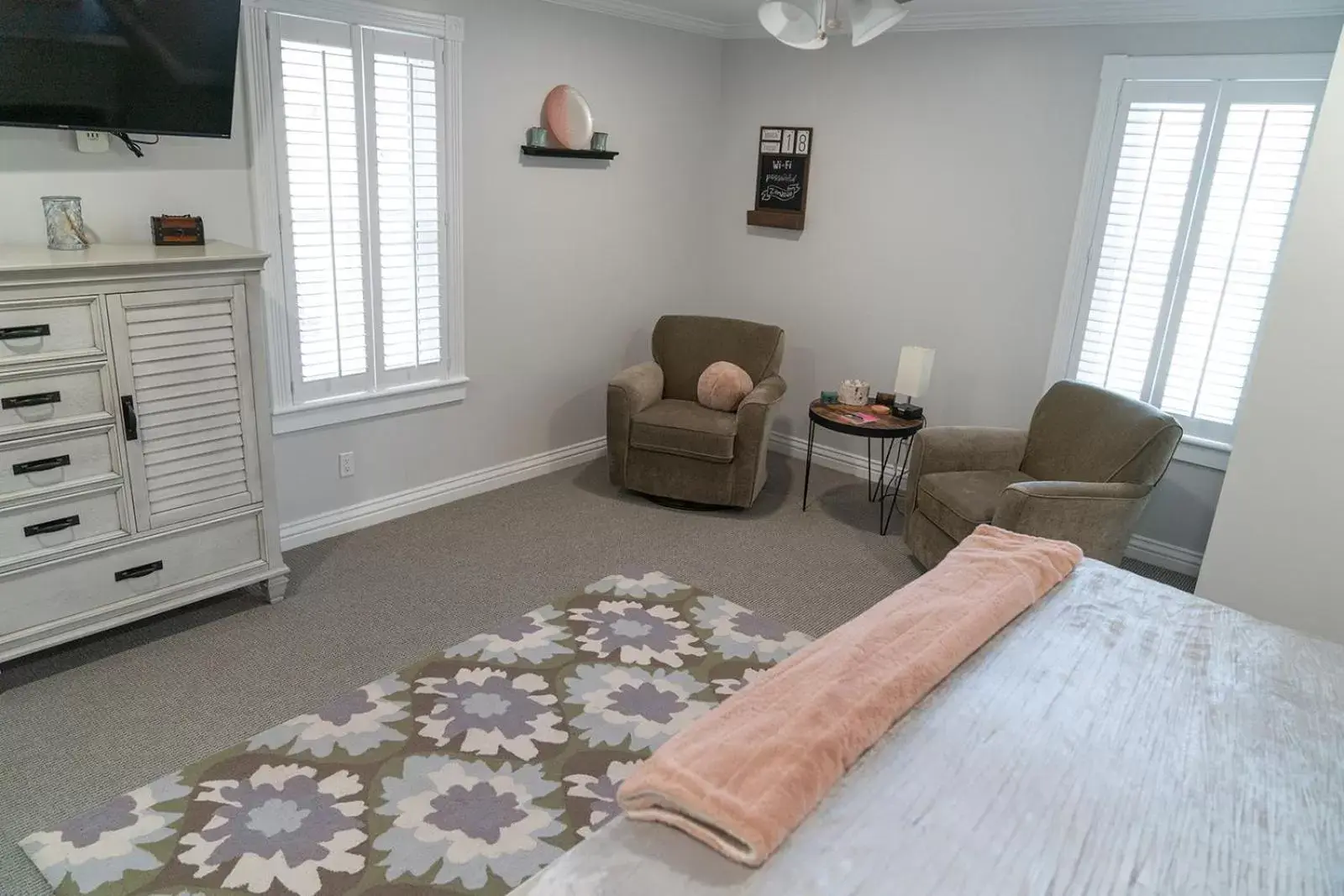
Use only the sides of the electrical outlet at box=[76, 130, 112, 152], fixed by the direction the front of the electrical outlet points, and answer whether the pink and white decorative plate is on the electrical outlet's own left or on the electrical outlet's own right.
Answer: on the electrical outlet's own left

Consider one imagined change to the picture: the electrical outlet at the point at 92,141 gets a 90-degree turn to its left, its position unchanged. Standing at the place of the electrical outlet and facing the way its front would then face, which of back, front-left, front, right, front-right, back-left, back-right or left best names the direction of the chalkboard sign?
front

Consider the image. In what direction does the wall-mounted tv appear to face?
toward the camera

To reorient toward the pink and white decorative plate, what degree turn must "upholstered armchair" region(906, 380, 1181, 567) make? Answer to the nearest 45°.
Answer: approximately 45° to its right

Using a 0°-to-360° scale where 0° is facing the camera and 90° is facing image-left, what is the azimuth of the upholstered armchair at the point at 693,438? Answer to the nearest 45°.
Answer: approximately 45°

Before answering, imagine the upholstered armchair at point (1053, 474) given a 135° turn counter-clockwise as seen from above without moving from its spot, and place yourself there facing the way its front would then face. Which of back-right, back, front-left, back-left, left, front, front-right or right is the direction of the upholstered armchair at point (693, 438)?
back

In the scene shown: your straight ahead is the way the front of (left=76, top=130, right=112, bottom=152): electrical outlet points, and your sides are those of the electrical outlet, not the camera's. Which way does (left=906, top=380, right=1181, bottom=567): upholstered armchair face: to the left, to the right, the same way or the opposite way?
to the right

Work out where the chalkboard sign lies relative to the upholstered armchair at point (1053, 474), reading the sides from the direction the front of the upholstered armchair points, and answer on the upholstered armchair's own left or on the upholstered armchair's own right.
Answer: on the upholstered armchair's own right

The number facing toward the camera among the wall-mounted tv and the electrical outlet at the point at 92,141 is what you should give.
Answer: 2

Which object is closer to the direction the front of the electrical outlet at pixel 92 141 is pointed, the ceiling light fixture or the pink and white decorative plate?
the ceiling light fixture

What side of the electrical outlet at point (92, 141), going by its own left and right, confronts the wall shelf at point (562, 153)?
left

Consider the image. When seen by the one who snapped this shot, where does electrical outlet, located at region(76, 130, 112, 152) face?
facing the viewer
